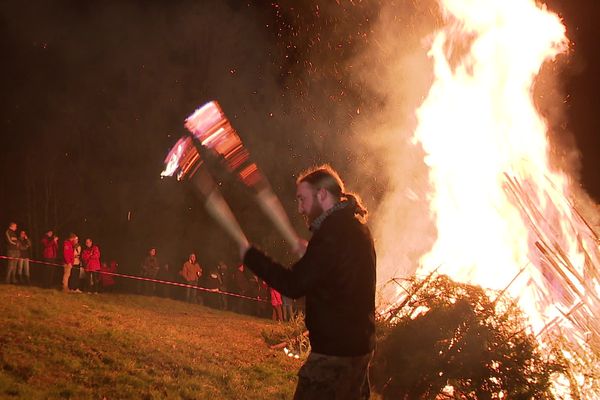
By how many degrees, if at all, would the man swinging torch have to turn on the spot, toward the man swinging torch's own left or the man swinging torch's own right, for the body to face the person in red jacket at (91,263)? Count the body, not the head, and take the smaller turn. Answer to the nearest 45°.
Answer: approximately 45° to the man swinging torch's own right

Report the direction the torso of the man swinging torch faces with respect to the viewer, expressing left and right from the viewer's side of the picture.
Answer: facing to the left of the viewer

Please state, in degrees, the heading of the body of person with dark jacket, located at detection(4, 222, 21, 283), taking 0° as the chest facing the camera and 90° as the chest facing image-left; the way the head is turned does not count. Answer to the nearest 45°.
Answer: approximately 315°

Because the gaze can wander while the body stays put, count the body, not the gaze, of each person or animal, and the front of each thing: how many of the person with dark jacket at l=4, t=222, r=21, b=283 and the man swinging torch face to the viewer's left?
1

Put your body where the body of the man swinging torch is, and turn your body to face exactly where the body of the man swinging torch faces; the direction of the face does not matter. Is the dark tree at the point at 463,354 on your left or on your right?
on your right

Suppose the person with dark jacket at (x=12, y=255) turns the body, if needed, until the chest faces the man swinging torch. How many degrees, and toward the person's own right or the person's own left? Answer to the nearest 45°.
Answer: approximately 45° to the person's own right

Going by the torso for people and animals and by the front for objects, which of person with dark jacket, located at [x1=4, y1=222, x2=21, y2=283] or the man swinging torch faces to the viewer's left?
the man swinging torch

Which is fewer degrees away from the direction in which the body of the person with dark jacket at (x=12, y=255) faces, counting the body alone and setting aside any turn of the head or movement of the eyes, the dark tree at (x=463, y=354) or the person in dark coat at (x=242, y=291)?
the dark tree

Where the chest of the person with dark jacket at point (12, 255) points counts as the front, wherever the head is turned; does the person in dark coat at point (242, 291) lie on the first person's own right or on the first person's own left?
on the first person's own left

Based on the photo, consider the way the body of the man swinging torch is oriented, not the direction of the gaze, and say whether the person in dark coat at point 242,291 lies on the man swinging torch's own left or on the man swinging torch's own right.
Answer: on the man swinging torch's own right

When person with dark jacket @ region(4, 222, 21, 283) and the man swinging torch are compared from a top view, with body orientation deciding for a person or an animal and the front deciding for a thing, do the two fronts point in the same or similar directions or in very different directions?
very different directions
